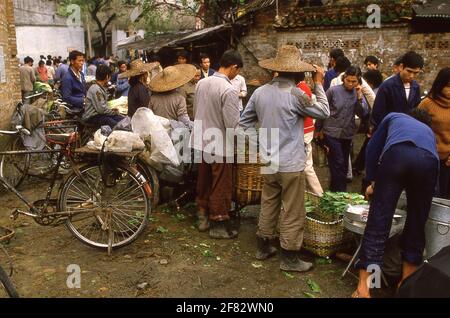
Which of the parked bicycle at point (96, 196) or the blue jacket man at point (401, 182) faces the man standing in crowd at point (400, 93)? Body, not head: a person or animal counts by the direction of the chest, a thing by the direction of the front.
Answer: the blue jacket man

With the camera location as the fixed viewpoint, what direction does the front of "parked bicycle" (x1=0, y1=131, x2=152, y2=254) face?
facing to the left of the viewer

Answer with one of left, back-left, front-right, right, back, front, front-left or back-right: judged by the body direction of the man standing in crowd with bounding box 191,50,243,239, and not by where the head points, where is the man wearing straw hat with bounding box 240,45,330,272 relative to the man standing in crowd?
right

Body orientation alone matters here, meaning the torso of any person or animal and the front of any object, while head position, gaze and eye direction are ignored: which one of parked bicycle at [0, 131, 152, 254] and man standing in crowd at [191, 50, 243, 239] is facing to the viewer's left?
the parked bicycle

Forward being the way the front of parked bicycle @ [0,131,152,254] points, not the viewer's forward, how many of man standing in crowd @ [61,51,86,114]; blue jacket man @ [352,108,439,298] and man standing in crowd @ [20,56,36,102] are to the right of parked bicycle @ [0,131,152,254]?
2

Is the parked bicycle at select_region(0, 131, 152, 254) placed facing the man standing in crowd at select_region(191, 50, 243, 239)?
no

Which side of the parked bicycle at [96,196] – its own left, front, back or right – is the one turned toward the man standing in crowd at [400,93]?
back

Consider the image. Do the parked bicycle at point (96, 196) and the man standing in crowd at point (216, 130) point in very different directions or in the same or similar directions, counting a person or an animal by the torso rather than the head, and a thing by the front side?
very different directions

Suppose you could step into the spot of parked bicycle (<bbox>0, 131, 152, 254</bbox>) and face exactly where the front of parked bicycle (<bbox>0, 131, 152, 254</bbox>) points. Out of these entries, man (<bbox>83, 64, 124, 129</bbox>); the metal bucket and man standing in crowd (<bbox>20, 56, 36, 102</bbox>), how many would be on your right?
2

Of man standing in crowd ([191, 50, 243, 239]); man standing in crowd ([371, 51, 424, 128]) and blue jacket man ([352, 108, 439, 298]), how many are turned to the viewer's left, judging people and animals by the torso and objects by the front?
0

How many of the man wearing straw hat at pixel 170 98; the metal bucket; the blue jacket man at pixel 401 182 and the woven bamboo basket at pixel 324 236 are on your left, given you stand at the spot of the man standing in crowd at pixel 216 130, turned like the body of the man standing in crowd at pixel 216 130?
1

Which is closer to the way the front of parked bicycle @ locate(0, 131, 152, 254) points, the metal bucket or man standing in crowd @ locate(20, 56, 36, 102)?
the man standing in crowd

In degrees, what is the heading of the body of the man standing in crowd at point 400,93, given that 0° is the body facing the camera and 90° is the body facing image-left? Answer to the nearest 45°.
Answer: approximately 315°

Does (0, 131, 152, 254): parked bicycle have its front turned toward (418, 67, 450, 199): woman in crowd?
no

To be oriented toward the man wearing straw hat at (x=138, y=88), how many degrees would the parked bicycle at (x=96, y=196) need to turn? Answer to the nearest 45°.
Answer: approximately 90° to its right

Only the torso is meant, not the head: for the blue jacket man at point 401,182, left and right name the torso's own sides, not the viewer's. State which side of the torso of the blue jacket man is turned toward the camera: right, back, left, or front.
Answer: back

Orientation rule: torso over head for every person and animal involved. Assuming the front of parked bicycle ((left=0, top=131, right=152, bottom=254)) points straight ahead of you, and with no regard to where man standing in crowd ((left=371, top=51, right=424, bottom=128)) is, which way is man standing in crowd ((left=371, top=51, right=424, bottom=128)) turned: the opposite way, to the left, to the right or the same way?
to the left

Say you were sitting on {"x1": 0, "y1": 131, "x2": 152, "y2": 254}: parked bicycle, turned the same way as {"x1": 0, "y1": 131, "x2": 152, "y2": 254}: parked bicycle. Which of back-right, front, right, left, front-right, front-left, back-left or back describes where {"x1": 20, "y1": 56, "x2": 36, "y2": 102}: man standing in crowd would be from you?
right

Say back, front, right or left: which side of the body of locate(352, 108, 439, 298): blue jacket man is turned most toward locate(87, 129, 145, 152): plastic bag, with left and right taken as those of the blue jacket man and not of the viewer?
left
